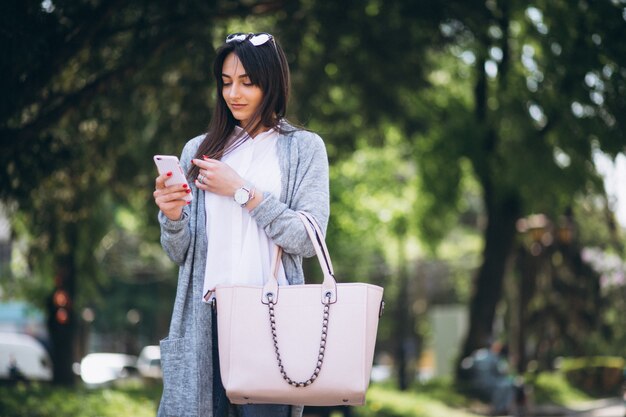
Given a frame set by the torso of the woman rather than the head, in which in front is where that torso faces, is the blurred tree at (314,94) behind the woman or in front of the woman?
behind

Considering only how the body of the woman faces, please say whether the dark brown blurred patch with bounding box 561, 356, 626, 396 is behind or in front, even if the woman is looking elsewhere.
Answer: behind

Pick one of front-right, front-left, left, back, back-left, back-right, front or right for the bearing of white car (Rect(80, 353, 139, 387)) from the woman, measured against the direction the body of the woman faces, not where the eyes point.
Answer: back-right

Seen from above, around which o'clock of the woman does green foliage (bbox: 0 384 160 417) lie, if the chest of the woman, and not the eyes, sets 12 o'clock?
The green foliage is roughly at 4 o'clock from the woman.

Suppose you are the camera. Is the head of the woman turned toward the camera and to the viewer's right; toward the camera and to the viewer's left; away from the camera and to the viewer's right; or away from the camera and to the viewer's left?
toward the camera and to the viewer's left

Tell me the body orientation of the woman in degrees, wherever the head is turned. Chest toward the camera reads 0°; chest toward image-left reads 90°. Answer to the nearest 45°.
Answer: approximately 45°
